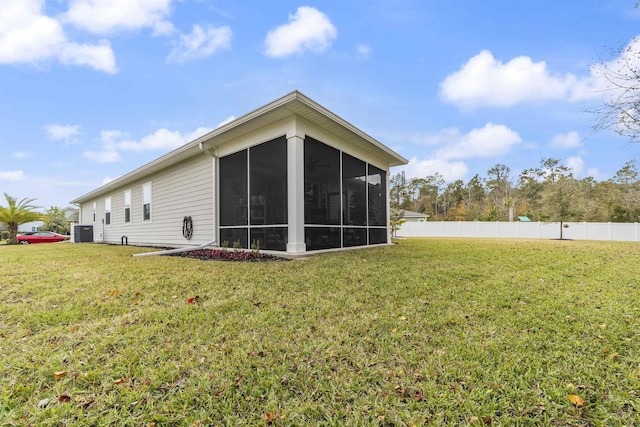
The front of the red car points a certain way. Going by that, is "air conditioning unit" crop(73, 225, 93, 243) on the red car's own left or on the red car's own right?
on the red car's own right

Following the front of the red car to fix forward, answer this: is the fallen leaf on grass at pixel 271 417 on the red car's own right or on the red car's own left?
on the red car's own right

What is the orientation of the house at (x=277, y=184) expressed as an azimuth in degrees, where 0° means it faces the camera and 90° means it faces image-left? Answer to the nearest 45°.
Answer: approximately 135°

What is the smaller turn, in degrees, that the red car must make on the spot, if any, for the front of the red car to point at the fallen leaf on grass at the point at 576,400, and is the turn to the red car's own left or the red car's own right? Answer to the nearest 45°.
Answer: approximately 90° to the red car's own right

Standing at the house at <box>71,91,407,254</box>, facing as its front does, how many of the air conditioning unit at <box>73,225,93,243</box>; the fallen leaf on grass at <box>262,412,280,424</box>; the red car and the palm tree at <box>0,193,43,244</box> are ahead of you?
3
